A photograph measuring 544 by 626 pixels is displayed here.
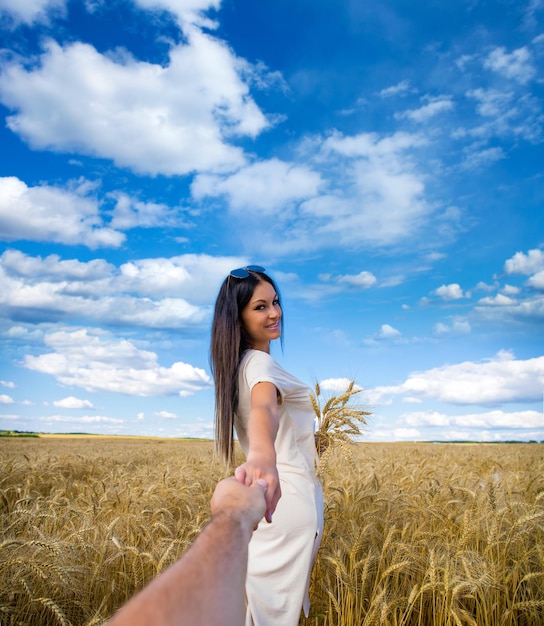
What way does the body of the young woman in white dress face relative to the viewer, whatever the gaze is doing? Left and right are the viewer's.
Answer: facing to the right of the viewer
